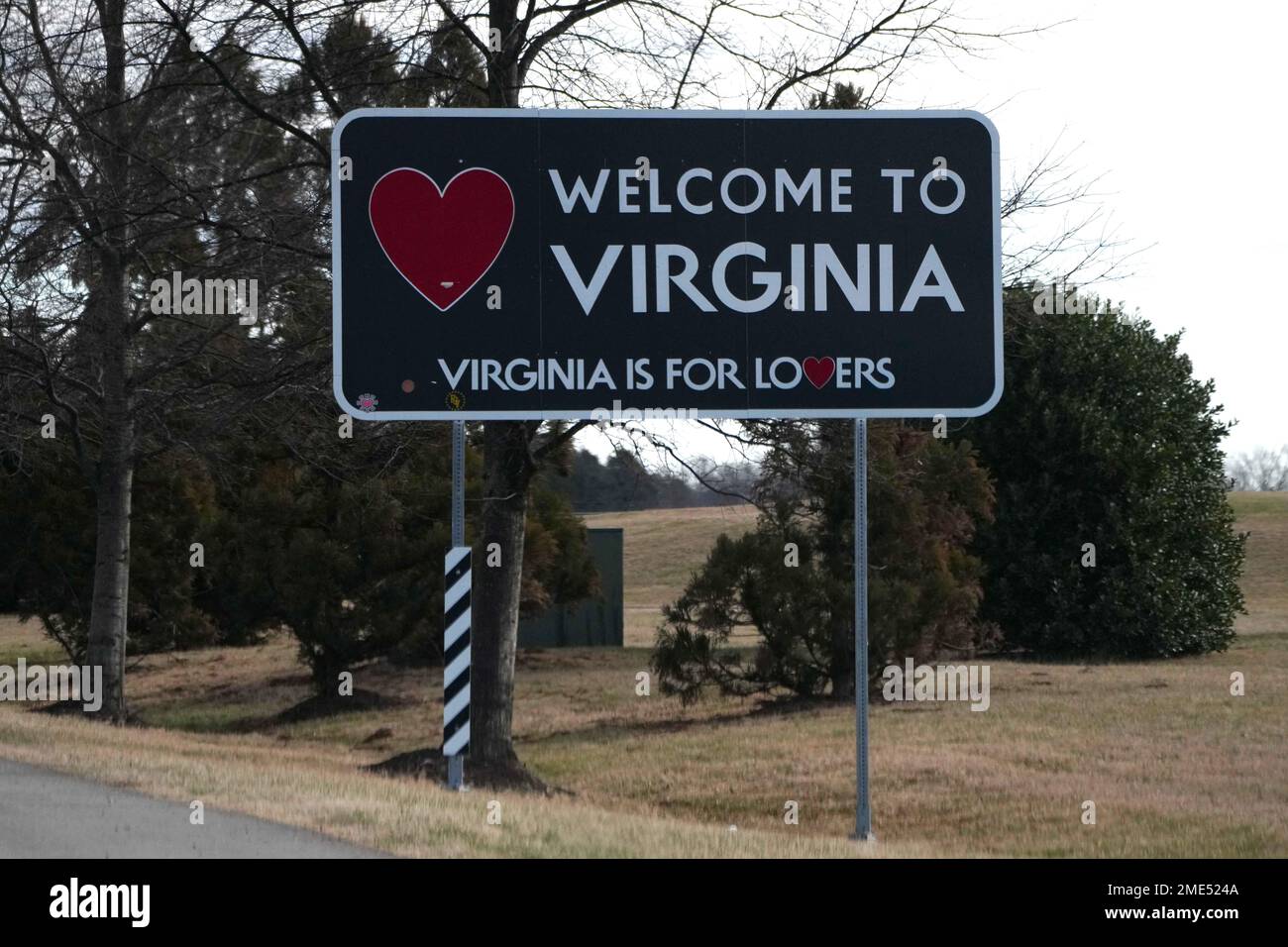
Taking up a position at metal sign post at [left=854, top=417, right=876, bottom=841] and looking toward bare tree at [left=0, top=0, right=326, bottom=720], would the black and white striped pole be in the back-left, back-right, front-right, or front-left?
front-left

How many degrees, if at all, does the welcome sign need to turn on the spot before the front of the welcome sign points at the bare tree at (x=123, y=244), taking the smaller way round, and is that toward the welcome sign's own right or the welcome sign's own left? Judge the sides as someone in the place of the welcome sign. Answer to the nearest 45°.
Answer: approximately 135° to the welcome sign's own right

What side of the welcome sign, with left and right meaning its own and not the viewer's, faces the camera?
front
